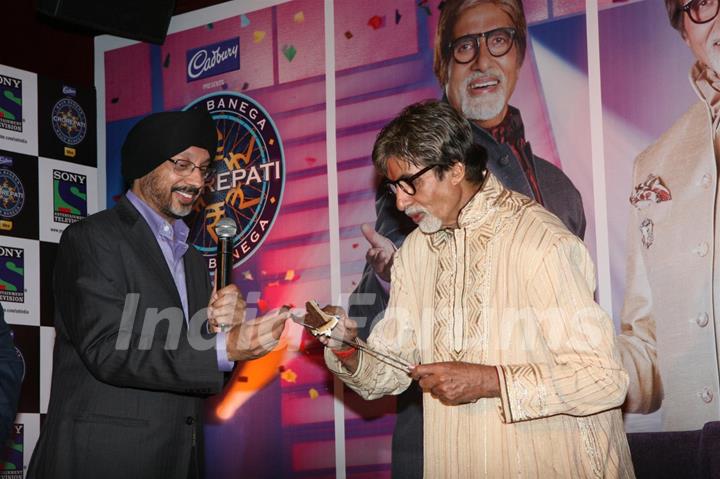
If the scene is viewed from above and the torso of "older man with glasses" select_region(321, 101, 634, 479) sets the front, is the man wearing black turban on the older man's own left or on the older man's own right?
on the older man's own right

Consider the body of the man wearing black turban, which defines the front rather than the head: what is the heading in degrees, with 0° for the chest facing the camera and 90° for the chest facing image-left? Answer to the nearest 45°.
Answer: approximately 315°

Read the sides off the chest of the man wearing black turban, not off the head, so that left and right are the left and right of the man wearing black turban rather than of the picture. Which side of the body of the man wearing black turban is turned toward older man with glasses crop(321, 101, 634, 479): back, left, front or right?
front

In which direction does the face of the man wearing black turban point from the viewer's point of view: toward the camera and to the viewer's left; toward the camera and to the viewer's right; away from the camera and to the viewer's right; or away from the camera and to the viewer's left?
toward the camera and to the viewer's right

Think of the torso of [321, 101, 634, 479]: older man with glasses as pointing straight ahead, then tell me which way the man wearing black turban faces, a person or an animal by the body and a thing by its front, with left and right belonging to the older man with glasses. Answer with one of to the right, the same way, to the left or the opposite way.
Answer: to the left

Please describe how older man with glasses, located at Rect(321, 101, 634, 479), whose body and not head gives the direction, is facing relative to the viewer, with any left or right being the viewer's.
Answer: facing the viewer and to the left of the viewer

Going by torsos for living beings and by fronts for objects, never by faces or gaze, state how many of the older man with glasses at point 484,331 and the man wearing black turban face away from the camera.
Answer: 0
